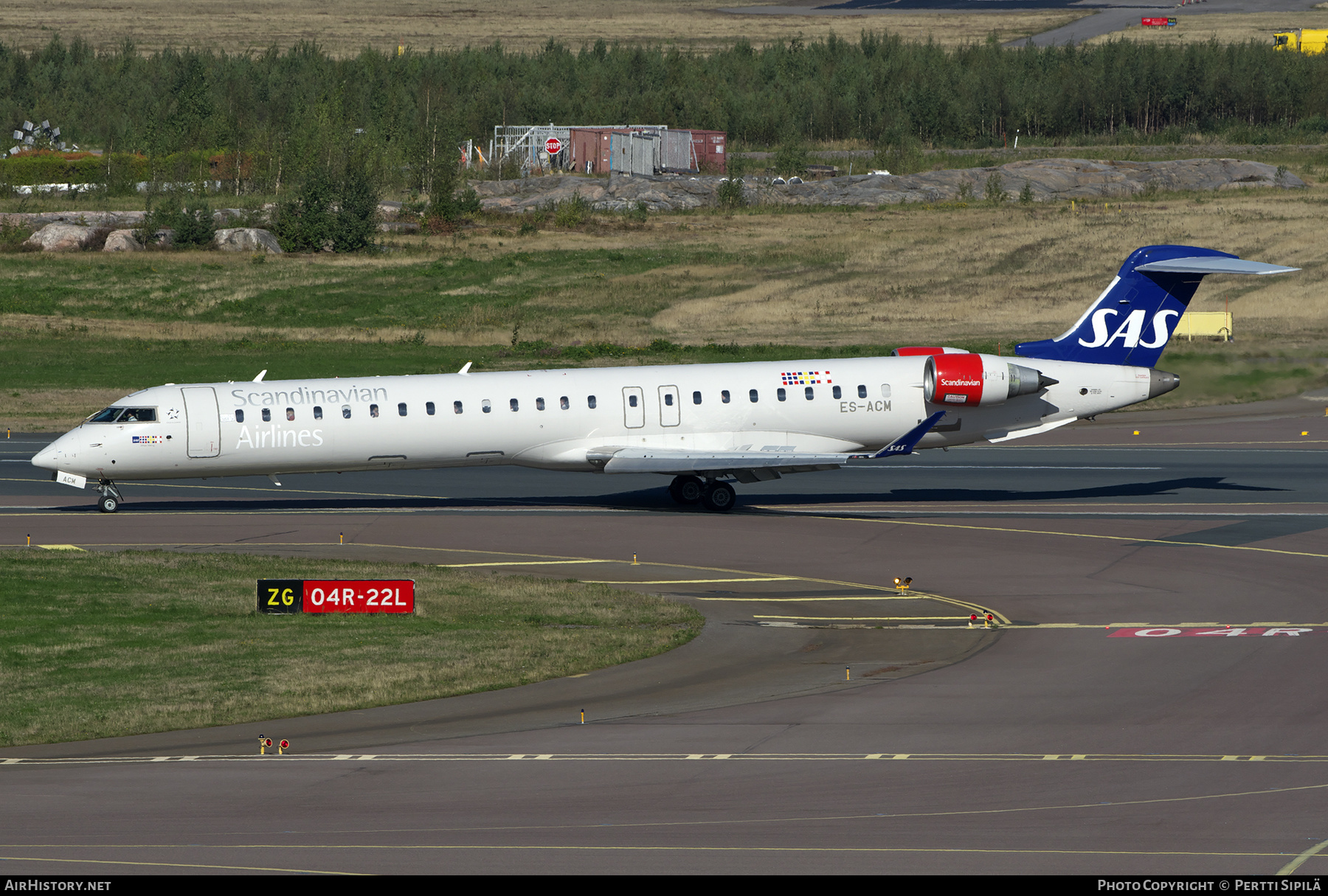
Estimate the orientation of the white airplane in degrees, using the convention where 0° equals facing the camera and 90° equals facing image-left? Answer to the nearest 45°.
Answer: approximately 90°

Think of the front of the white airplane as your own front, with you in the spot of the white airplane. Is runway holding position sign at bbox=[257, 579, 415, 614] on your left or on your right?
on your left

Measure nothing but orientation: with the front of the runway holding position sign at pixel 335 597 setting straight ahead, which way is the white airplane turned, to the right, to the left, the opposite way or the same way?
to the right

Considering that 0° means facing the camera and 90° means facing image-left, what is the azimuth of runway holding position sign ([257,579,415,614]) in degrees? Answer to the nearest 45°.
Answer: approximately 0°

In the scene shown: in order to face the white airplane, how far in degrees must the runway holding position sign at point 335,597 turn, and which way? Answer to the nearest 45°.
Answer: approximately 135° to its left

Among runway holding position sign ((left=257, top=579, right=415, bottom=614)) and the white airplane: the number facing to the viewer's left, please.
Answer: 1
